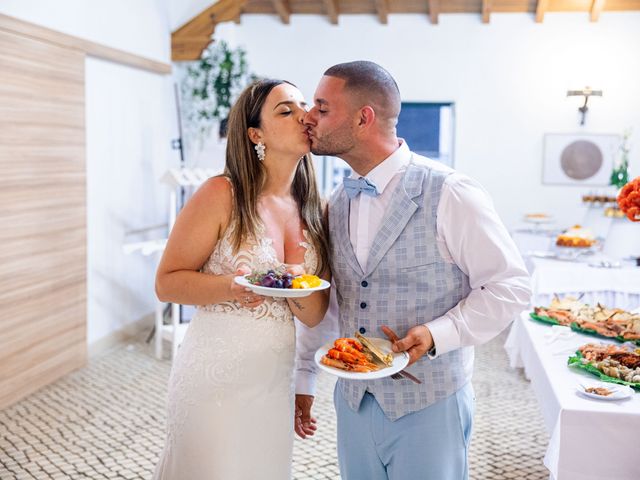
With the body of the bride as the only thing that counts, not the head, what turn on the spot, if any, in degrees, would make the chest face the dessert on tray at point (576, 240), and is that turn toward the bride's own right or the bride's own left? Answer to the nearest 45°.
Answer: approximately 90° to the bride's own left

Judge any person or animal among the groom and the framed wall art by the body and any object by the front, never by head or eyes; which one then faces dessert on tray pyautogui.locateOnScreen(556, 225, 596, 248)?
the framed wall art

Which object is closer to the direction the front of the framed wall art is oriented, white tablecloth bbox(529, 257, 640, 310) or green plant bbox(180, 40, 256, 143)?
the white tablecloth

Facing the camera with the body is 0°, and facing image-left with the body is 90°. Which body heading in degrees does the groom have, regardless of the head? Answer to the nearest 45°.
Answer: approximately 45°

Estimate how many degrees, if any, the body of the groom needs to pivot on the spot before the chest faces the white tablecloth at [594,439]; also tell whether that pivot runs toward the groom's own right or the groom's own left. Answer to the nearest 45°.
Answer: approximately 135° to the groom's own left

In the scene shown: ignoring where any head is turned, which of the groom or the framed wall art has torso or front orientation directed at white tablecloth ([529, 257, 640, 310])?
the framed wall art

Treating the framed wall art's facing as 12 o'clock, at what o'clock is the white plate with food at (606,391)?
The white plate with food is roughly at 12 o'clock from the framed wall art.

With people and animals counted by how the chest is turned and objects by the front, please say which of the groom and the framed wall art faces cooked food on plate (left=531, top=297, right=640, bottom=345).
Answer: the framed wall art

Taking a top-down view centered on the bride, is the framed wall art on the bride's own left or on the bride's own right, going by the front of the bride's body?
on the bride's own left

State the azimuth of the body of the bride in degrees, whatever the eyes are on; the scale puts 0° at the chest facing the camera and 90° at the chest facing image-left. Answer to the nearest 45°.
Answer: approximately 315°
